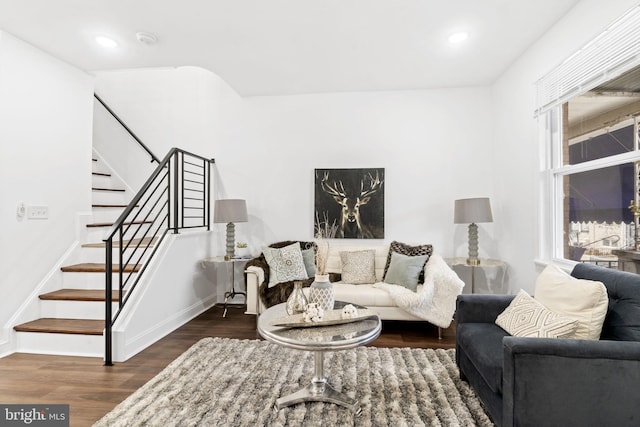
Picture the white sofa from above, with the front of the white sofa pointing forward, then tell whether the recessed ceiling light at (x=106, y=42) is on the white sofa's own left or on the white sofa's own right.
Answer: on the white sofa's own right

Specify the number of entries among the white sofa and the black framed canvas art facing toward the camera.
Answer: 2

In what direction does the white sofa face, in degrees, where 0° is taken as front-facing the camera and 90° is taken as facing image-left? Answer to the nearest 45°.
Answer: approximately 0°

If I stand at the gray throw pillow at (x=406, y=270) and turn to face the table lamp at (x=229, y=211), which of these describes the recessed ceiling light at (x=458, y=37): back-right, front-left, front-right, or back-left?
back-left

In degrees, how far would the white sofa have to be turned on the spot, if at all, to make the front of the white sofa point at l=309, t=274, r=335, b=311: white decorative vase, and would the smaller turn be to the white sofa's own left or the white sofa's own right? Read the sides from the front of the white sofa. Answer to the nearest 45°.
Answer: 0° — it already faces it

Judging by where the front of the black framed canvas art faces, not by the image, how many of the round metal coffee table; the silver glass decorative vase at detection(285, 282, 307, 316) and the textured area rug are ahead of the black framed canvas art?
3

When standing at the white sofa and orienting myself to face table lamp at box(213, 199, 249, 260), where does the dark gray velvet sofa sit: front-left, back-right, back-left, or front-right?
back-left

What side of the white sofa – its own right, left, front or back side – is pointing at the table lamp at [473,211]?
left

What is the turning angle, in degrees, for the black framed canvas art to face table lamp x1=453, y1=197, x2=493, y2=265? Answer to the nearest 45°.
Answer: approximately 90° to its left

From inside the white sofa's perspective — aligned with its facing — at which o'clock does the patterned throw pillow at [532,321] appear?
The patterned throw pillow is roughly at 11 o'clock from the white sofa.
